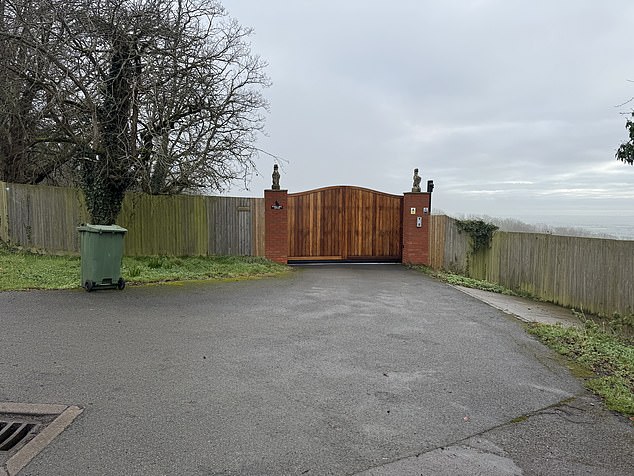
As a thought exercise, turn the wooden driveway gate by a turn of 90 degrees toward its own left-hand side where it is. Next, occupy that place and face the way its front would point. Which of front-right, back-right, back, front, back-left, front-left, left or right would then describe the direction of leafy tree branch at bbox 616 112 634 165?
front-right

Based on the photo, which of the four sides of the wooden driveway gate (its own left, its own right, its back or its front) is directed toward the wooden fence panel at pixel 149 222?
right

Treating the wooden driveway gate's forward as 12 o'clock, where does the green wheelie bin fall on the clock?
The green wheelie bin is roughly at 1 o'clock from the wooden driveway gate.

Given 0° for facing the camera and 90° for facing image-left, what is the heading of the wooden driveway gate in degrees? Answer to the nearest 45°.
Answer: approximately 0°

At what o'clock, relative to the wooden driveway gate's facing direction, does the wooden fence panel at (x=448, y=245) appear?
The wooden fence panel is roughly at 9 o'clock from the wooden driveway gate.

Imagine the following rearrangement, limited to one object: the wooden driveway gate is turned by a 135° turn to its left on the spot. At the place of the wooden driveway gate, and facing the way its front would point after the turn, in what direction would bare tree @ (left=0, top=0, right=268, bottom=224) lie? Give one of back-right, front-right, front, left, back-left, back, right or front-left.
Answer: back

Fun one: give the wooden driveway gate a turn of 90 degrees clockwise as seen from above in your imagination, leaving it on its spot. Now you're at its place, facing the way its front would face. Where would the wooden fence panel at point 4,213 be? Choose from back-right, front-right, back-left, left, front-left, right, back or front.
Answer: front

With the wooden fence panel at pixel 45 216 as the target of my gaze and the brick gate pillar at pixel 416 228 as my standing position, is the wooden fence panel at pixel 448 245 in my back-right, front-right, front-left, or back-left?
back-left

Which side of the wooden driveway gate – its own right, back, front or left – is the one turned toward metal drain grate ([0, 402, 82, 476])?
front

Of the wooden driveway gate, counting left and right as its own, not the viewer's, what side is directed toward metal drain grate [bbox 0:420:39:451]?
front

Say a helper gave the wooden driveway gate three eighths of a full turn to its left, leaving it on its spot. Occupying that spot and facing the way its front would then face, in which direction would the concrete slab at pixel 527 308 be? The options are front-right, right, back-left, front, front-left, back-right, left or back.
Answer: right
